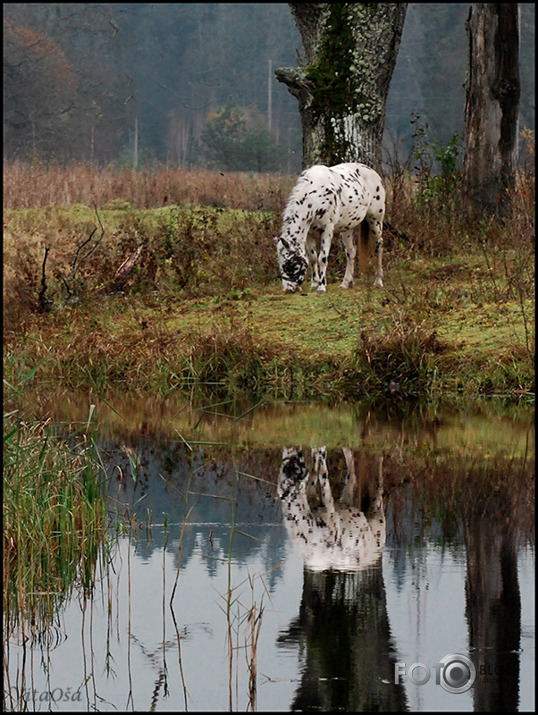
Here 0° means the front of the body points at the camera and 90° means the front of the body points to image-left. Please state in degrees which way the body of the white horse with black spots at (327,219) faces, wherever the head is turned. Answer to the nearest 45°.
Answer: approximately 45°

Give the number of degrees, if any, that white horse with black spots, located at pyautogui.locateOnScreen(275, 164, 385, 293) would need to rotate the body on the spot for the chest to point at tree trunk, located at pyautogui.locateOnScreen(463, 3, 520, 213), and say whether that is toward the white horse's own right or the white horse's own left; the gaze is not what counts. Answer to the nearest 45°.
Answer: approximately 180°

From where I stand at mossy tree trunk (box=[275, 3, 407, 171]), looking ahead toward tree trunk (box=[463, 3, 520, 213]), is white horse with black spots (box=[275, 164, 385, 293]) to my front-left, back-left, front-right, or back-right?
back-right

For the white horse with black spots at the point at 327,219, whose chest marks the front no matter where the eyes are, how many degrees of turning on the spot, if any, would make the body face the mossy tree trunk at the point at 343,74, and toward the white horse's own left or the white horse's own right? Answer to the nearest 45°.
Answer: approximately 135° to the white horse's own right
